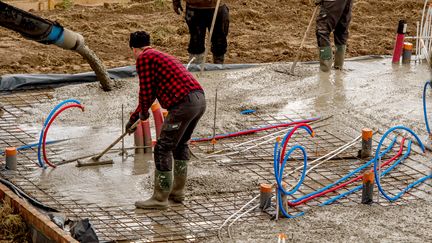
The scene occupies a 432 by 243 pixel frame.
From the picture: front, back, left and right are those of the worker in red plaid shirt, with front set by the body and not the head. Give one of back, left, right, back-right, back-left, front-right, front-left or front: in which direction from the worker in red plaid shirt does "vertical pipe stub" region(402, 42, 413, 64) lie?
back-right

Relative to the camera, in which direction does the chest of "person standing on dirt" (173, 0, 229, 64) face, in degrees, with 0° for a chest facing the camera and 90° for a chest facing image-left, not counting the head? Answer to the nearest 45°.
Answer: approximately 0°

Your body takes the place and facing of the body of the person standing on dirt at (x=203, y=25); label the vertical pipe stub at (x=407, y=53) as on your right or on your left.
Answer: on your left

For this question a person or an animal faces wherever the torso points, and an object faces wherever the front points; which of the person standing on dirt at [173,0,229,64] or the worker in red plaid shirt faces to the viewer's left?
the worker in red plaid shirt

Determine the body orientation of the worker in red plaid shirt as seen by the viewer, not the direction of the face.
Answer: to the viewer's left

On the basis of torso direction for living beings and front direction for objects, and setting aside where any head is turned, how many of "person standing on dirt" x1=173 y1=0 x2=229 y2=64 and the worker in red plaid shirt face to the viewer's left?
1

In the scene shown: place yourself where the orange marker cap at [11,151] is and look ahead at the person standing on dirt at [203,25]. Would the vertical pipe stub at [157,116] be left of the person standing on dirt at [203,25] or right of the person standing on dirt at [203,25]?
right

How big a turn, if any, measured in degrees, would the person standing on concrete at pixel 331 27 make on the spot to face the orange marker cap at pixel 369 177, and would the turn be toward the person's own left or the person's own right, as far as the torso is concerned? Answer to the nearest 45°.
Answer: approximately 45° to the person's own left

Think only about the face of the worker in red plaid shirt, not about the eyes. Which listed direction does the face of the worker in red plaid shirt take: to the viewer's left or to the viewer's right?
to the viewer's left

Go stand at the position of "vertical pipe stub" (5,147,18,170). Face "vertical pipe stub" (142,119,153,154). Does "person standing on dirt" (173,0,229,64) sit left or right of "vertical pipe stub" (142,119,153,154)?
left

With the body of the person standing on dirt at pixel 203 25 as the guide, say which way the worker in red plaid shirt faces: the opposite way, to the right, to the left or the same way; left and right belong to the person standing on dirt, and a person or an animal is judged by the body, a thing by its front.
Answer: to the right

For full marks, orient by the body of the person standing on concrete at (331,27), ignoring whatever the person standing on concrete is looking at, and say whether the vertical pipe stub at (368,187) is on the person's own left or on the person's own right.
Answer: on the person's own left

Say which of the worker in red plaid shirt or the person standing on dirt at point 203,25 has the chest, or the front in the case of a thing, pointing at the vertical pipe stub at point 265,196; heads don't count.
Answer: the person standing on dirt

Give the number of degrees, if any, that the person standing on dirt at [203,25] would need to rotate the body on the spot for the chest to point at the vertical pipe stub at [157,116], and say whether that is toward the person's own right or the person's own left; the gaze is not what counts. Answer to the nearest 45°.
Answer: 0° — they already face it
